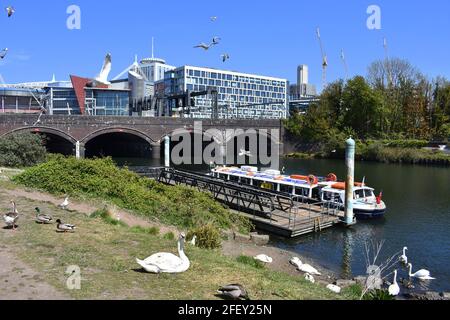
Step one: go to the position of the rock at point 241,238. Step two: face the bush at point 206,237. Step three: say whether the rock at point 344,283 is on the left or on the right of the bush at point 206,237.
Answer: left

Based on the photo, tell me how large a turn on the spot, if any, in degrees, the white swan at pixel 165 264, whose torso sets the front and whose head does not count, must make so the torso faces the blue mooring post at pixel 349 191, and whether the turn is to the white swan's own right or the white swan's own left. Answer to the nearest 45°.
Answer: approximately 45° to the white swan's own left

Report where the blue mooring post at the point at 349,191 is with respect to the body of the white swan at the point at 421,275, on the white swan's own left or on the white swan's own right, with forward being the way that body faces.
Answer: on the white swan's own right

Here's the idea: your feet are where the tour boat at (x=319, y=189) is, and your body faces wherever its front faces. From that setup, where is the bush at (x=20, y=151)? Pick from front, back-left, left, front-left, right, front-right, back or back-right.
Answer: back-right

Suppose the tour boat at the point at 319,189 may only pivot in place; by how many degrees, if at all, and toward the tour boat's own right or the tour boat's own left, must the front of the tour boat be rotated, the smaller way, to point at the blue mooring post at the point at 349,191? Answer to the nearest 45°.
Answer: approximately 45° to the tour boat's own right

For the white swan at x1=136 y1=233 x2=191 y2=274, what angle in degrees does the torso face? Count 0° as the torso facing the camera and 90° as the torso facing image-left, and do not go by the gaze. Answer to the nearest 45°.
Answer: approximately 270°

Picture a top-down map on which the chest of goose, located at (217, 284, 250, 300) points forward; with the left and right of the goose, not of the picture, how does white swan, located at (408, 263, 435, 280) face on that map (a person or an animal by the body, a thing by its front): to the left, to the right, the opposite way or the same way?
the opposite way
